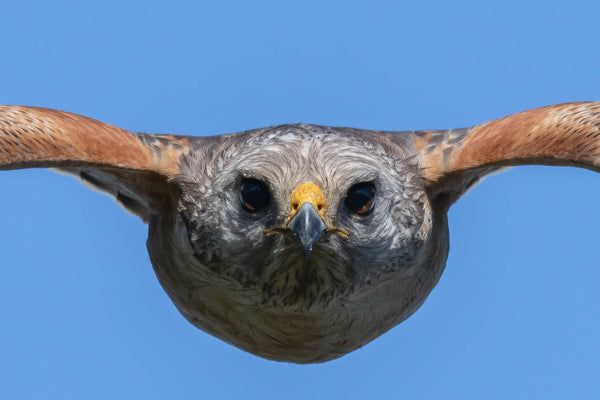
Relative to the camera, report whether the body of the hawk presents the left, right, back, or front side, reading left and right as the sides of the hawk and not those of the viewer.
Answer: front
